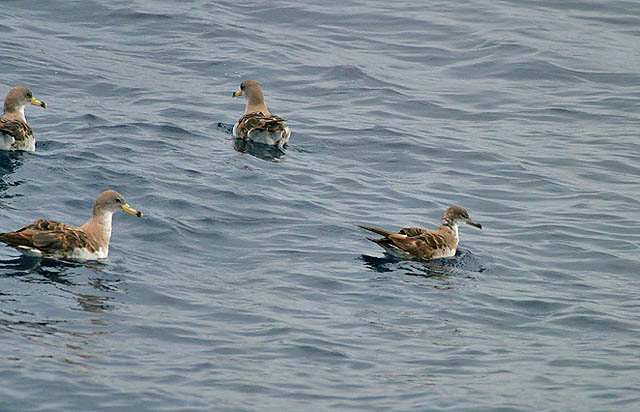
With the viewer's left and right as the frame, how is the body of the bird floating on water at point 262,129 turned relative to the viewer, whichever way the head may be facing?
facing away from the viewer and to the left of the viewer

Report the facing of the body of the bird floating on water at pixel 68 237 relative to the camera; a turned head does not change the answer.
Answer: to the viewer's right

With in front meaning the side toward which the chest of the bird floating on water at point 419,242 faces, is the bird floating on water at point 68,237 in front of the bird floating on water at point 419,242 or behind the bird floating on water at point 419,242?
behind

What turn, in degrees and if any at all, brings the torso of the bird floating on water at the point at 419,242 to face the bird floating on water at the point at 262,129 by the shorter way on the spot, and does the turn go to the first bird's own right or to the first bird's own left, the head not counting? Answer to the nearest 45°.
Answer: approximately 135° to the first bird's own left

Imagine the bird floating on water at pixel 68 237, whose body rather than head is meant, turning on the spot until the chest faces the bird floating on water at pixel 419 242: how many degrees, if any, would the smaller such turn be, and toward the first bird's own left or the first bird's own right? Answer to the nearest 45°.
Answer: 0° — it already faces it

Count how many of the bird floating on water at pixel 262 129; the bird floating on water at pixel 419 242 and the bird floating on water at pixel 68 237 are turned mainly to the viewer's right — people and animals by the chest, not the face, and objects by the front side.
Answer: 2

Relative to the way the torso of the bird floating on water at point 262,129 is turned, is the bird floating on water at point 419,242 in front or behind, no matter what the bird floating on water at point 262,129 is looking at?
behind

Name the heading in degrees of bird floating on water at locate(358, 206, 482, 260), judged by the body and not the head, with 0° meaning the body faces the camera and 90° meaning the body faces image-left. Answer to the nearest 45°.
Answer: approximately 270°

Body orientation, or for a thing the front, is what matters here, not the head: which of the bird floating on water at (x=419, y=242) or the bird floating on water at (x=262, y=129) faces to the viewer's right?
the bird floating on water at (x=419, y=242)

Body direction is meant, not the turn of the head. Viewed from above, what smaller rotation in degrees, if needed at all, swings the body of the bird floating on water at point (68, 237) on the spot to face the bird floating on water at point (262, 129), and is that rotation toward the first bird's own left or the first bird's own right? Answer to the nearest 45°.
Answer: approximately 45° to the first bird's own left
